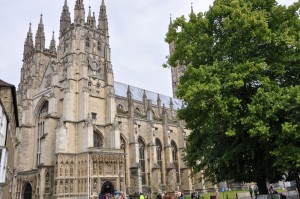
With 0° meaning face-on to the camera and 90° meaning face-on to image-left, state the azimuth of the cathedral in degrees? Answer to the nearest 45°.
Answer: approximately 45°

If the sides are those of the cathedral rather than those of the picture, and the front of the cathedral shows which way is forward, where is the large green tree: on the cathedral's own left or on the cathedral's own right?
on the cathedral's own left
